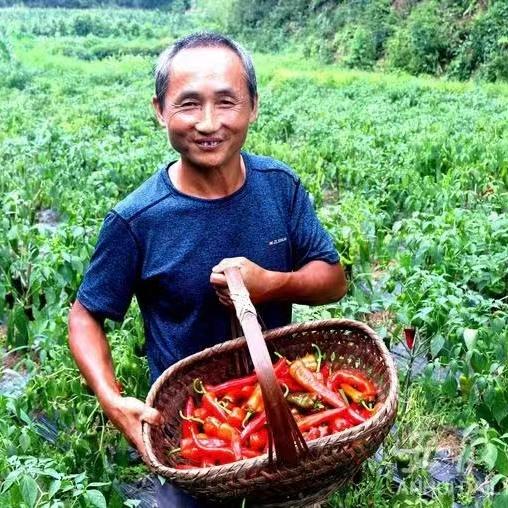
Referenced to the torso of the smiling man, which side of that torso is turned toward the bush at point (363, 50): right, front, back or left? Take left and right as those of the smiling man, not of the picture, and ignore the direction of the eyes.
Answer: back

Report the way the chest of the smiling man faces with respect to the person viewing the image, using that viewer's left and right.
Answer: facing the viewer

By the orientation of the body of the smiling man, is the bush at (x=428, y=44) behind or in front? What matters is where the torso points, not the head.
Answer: behind

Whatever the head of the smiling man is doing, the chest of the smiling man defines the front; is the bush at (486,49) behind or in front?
behind
